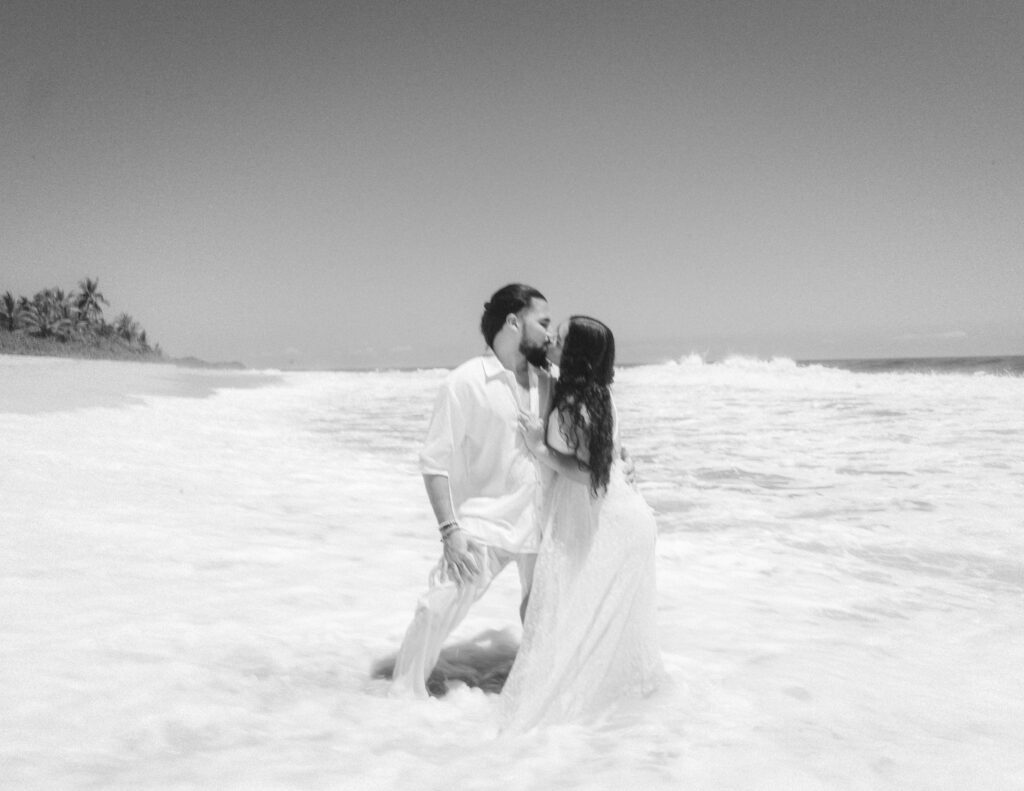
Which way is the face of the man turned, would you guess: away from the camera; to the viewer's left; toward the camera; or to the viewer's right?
to the viewer's right
